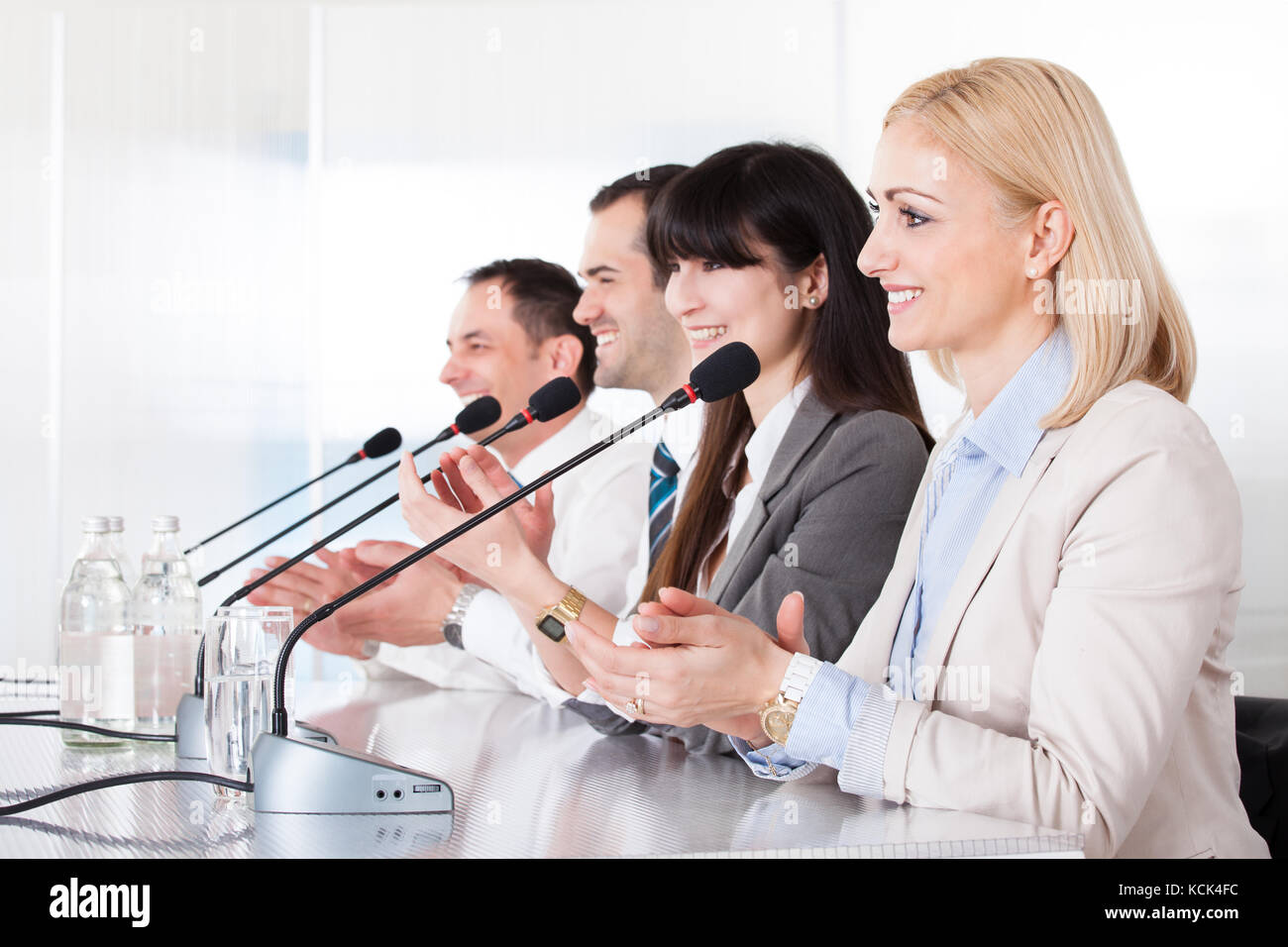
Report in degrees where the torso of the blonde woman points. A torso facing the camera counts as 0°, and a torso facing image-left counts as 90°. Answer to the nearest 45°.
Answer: approximately 90°

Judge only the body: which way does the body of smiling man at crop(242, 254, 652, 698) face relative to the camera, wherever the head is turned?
to the viewer's left

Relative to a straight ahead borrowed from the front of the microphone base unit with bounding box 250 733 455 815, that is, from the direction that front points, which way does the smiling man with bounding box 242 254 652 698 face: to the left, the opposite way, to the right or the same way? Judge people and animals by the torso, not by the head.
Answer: the opposite way

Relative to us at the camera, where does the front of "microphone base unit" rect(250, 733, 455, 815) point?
facing to the right of the viewer
